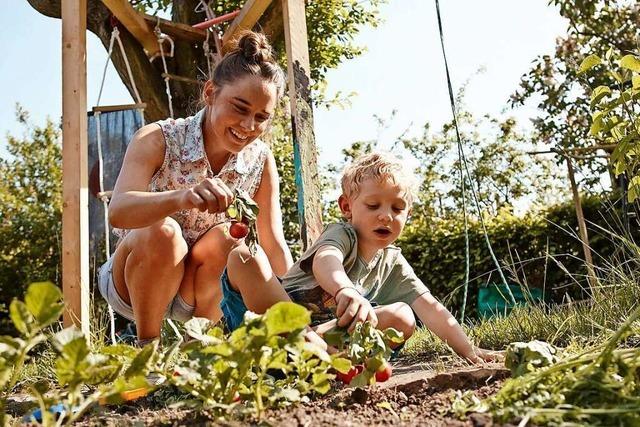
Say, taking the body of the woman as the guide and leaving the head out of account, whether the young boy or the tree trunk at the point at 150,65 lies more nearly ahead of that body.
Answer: the young boy

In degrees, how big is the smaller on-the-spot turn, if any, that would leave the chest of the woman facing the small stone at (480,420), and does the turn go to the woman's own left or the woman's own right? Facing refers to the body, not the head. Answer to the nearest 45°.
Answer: approximately 45° to the woman's own right

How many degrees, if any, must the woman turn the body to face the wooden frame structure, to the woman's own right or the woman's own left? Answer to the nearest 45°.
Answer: approximately 180°

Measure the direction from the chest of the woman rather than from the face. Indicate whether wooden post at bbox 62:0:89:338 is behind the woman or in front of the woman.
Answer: behind

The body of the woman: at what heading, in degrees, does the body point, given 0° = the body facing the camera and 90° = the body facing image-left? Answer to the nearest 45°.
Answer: approximately 315°

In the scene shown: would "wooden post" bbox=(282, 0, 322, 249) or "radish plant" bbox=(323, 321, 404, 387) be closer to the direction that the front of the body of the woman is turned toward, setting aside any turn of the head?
the radish plant

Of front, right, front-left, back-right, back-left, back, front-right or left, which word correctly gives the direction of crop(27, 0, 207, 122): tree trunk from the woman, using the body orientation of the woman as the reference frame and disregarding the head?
back-left
